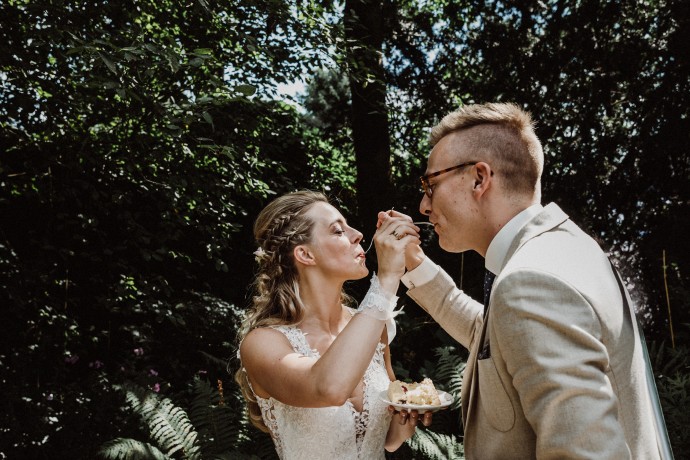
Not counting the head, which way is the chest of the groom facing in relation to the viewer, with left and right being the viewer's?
facing to the left of the viewer

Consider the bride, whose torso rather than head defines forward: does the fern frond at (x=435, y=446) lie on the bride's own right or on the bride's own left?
on the bride's own left

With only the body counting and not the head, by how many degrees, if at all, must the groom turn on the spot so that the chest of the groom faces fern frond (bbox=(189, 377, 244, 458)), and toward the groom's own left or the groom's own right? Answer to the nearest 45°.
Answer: approximately 45° to the groom's own right

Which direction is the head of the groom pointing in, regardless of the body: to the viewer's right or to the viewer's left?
to the viewer's left

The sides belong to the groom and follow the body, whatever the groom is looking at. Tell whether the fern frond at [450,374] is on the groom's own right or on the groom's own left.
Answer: on the groom's own right

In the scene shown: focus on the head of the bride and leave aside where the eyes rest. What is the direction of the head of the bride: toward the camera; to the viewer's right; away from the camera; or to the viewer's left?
to the viewer's right

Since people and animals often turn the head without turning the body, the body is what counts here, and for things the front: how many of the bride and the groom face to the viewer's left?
1

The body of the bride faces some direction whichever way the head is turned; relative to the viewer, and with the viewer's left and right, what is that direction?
facing the viewer and to the right of the viewer
